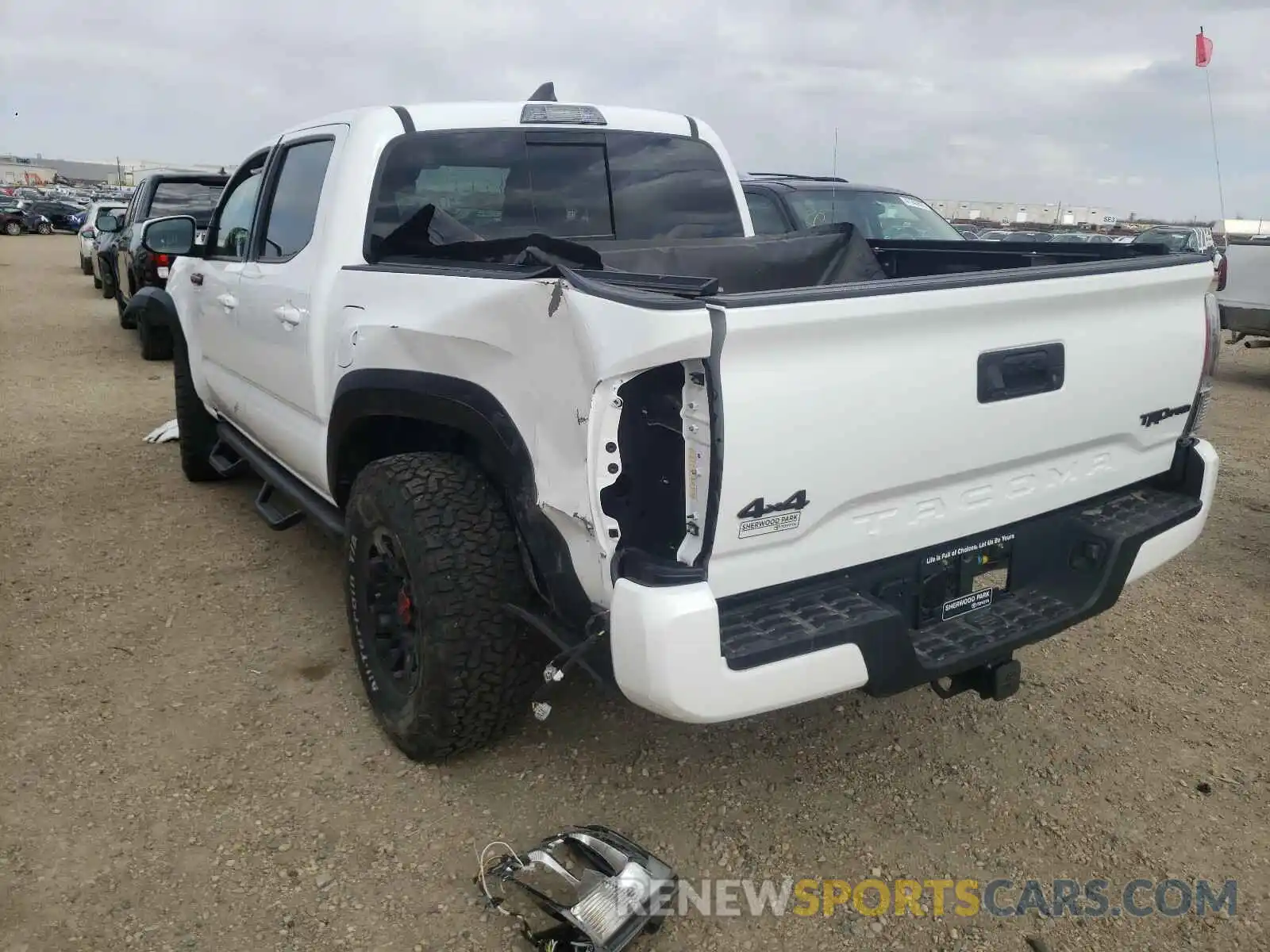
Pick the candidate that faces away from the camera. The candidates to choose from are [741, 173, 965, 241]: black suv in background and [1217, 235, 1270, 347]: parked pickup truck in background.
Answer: the parked pickup truck in background

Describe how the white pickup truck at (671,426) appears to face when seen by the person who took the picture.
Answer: facing away from the viewer and to the left of the viewer

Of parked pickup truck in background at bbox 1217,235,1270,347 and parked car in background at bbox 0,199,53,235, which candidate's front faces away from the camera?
parked pickup truck in background at bbox 1217,235,1270,347

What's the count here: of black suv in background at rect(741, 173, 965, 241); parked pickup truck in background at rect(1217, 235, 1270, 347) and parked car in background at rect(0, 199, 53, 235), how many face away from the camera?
1

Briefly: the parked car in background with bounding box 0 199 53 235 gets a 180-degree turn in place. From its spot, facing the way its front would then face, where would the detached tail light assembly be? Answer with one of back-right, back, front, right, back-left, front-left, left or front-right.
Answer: back-left

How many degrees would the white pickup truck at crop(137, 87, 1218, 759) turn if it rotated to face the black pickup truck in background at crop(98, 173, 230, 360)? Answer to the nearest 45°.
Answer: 0° — it already faces it

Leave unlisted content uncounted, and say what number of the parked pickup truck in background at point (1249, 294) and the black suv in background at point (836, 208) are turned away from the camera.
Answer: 1

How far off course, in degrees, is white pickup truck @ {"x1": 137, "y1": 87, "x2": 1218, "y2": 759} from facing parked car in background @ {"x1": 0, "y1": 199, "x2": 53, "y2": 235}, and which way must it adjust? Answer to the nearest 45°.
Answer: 0° — it already faces it

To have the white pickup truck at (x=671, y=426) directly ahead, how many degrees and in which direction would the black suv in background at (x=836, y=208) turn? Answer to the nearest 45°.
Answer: approximately 45° to its right

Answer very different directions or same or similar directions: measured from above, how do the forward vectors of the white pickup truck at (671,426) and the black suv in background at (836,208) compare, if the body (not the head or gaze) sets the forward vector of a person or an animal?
very different directions

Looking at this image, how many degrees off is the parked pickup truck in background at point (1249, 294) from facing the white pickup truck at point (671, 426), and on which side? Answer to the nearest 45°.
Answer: approximately 180°

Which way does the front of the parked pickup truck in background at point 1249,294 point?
away from the camera

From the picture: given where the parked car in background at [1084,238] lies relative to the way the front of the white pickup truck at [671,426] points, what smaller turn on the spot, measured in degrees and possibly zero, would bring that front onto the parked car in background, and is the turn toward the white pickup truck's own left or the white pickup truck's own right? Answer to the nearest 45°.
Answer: approximately 90° to the white pickup truck's own right
